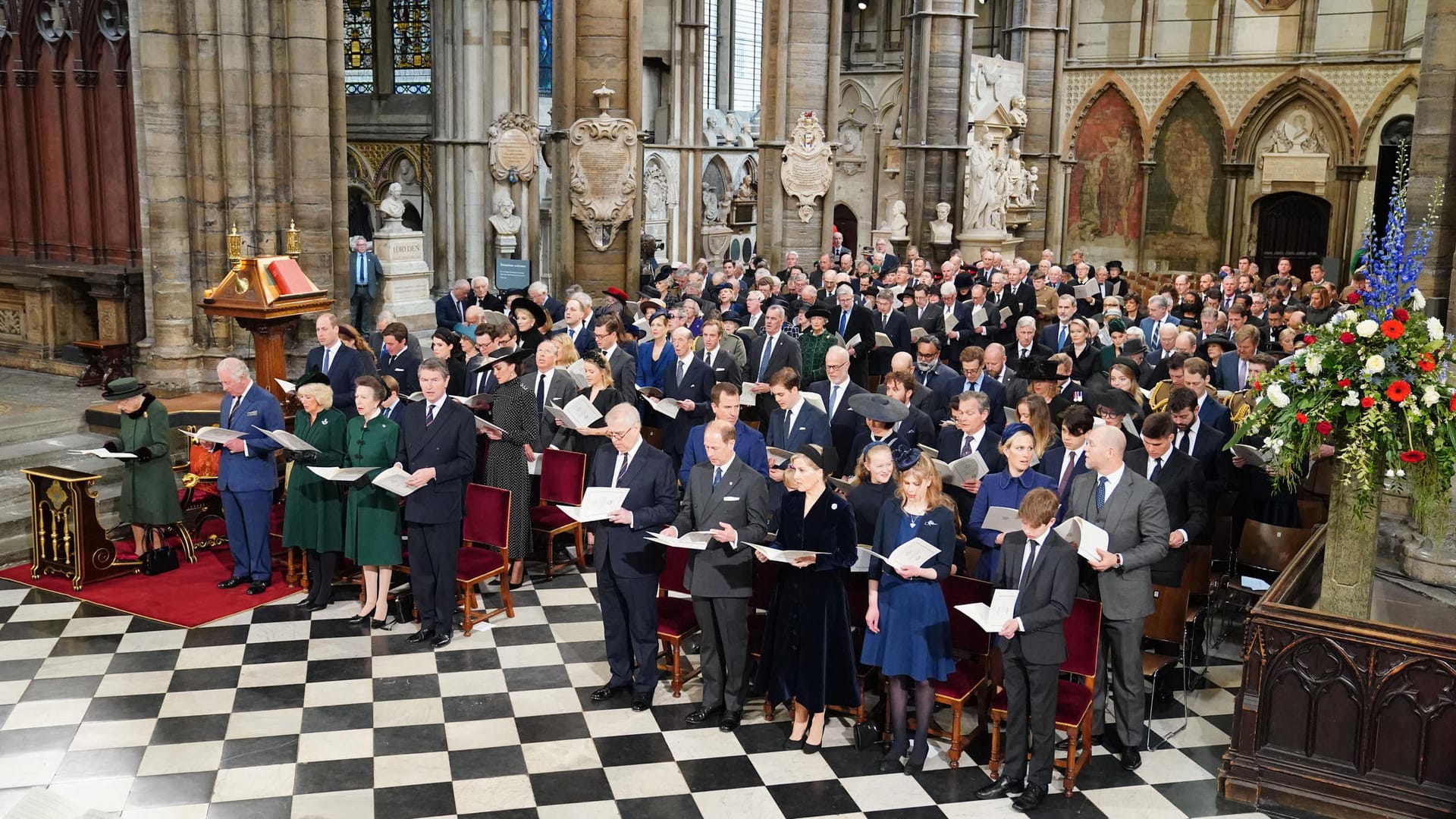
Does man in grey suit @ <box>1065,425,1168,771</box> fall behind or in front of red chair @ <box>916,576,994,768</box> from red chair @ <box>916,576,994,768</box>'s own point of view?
behind

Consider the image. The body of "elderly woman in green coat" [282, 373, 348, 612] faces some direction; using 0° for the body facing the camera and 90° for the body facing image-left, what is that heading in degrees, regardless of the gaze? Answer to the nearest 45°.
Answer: approximately 45°

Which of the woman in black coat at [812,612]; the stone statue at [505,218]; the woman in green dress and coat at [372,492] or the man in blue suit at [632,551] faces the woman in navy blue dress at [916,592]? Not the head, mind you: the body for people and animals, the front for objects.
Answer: the stone statue

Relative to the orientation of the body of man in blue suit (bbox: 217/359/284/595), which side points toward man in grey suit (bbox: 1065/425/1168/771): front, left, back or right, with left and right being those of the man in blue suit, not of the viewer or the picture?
left

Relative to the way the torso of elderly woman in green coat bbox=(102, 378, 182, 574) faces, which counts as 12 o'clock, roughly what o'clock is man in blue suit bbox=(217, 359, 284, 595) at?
The man in blue suit is roughly at 9 o'clock from the elderly woman in green coat.

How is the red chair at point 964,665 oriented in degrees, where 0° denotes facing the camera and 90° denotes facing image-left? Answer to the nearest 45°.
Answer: approximately 45°

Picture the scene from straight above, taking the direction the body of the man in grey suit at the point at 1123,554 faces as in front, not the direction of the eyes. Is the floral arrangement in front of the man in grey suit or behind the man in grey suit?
behind

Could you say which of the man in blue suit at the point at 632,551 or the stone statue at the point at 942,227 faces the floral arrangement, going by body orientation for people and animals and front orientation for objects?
the stone statue

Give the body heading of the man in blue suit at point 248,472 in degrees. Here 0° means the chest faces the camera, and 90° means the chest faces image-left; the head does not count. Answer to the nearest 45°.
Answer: approximately 45°

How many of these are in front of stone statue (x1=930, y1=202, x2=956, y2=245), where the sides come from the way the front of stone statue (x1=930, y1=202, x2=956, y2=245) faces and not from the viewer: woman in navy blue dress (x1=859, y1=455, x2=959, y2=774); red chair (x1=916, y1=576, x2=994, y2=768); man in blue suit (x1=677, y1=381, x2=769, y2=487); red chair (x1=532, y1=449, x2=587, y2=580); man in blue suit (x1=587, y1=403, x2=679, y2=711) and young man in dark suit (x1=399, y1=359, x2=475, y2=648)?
6

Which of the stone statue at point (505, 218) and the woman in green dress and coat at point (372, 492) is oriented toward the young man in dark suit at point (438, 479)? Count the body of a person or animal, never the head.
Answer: the stone statue

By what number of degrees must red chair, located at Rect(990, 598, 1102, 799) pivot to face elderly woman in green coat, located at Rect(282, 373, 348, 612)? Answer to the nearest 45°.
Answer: approximately 45° to its right

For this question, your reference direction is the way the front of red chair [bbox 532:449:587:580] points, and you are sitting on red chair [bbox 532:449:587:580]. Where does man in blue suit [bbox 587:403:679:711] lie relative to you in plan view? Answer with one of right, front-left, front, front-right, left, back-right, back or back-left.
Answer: front-left

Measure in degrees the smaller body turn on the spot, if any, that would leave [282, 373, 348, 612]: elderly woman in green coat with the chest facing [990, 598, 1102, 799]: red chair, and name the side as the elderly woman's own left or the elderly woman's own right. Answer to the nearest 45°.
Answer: approximately 90° to the elderly woman's own left

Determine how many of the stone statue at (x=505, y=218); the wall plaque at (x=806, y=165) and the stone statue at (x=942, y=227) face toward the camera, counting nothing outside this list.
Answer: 3

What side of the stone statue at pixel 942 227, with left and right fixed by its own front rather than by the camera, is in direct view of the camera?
front

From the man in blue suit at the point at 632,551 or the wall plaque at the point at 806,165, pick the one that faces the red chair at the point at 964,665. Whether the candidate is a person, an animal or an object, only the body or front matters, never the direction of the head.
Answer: the wall plaque

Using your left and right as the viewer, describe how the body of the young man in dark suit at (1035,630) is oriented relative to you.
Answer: facing the viewer and to the left of the viewer

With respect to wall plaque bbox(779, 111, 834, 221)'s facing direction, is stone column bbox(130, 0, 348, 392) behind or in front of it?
in front

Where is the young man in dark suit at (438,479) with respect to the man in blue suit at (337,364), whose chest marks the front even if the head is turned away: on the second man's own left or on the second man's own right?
on the second man's own left
